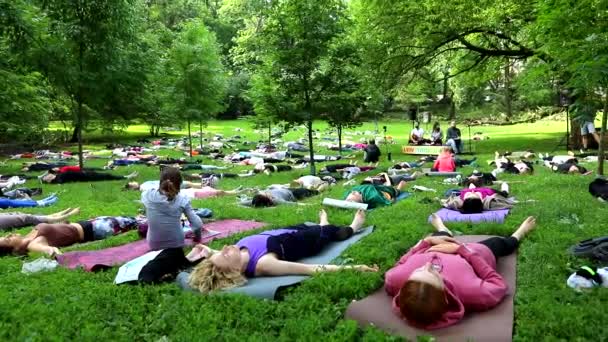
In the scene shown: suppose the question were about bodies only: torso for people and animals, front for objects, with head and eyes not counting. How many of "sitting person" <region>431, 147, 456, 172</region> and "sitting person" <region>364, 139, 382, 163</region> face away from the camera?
2

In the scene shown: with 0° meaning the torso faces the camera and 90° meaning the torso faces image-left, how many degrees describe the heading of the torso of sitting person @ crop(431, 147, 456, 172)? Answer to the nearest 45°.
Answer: approximately 180°

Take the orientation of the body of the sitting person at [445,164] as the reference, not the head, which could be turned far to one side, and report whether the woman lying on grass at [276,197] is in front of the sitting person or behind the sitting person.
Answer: behind

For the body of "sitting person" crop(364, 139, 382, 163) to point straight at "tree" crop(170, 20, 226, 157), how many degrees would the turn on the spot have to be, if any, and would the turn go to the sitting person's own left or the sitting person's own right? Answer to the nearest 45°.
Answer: approximately 45° to the sitting person's own left

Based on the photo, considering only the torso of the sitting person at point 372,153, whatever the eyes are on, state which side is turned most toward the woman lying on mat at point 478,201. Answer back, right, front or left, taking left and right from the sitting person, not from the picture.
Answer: back

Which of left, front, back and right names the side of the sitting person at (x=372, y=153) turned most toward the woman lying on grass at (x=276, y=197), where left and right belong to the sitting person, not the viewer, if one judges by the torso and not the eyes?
back
